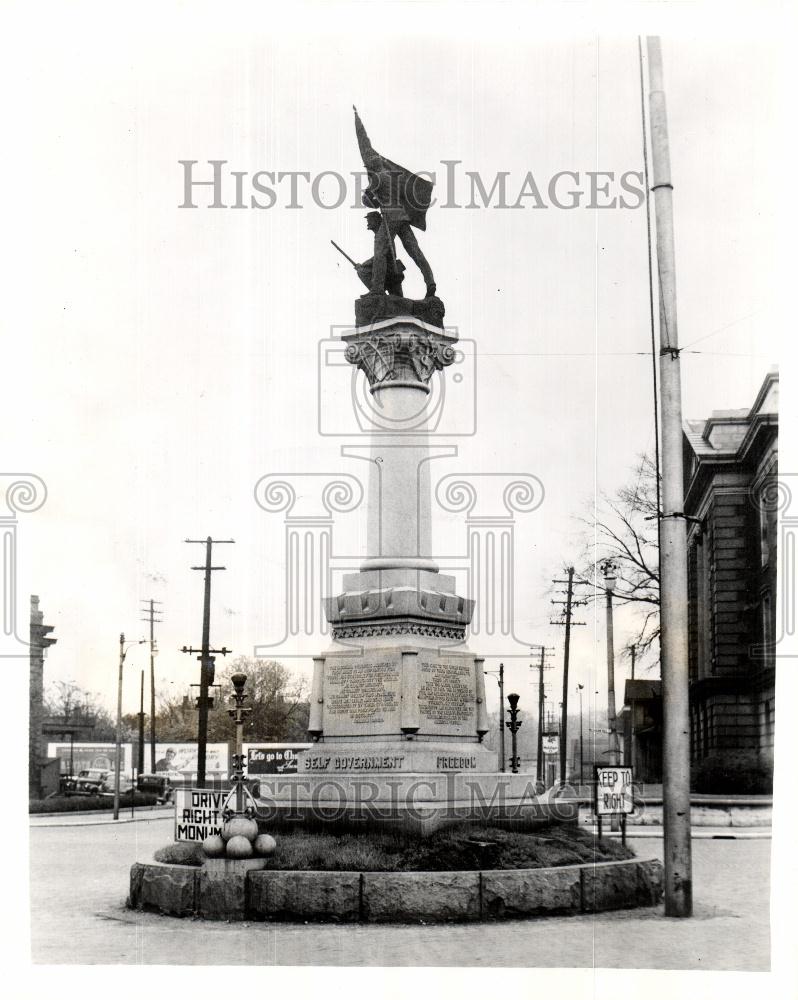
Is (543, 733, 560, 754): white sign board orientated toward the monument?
yes

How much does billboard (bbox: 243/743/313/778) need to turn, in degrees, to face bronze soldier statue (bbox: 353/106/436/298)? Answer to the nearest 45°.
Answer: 0° — it already faces it

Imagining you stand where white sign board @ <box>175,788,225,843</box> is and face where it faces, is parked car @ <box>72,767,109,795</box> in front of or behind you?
behind

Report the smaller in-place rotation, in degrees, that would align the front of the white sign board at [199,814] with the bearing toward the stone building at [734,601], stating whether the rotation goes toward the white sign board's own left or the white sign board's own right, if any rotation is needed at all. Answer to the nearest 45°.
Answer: approximately 135° to the white sign board's own left

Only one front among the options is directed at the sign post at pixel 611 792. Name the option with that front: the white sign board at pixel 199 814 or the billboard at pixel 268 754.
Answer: the billboard

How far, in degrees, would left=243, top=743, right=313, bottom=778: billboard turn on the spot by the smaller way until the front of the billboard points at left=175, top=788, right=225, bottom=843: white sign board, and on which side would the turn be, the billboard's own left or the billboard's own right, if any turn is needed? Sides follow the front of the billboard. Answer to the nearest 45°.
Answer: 0° — it already faces it

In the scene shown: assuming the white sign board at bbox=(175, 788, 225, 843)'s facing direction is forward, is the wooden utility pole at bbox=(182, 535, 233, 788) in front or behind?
behind

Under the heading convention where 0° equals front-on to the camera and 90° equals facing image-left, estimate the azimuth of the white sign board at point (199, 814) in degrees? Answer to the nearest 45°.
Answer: approximately 0°
